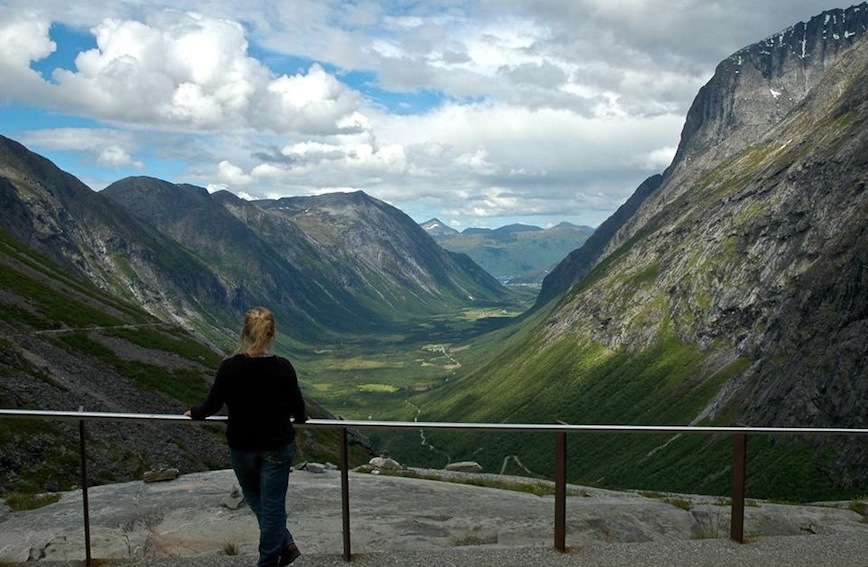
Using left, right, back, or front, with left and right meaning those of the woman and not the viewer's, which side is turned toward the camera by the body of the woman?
back

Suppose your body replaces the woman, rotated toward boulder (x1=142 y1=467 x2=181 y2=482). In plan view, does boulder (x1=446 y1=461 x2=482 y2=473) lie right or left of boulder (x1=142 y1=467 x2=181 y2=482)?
right

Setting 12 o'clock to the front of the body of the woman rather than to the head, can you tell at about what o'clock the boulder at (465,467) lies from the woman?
The boulder is roughly at 1 o'clock from the woman.

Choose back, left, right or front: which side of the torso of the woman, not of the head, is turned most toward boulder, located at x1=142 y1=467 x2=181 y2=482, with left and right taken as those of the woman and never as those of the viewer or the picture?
front

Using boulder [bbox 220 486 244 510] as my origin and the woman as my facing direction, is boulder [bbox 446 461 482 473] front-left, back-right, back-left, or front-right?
back-left

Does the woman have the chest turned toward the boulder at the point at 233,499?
yes

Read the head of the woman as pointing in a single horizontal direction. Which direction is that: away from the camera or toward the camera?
away from the camera
